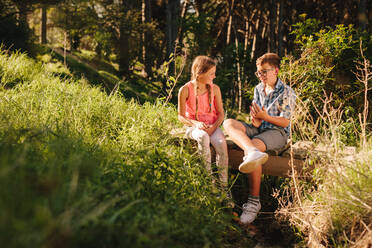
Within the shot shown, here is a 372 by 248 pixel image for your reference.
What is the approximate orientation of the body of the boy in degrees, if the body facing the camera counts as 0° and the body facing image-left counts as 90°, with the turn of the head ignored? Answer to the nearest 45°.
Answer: approximately 45°

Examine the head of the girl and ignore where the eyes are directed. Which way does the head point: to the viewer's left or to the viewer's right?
to the viewer's right
